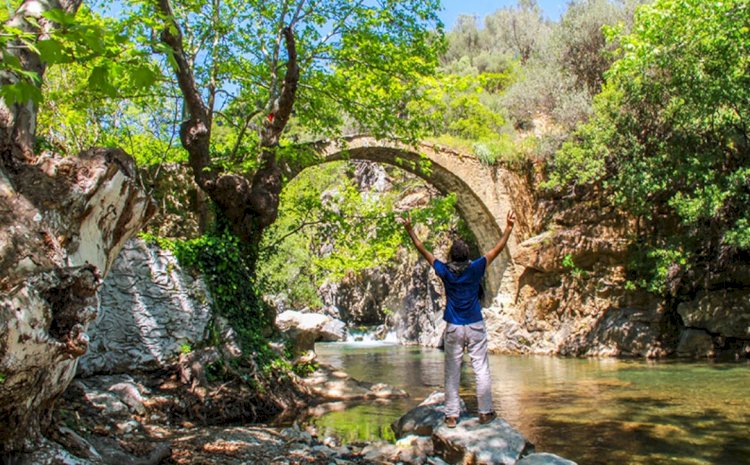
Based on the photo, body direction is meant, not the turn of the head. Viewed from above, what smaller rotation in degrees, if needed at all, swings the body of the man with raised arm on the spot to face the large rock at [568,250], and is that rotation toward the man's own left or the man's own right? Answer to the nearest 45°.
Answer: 0° — they already face it

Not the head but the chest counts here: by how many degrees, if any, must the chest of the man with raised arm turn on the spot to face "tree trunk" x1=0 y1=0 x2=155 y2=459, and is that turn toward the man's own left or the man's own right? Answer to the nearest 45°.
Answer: approximately 135° to the man's own left

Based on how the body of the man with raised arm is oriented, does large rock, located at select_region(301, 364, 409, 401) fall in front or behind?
in front

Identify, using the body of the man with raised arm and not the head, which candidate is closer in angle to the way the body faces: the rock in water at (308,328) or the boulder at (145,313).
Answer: the rock in water

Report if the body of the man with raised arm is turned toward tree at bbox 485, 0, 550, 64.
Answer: yes

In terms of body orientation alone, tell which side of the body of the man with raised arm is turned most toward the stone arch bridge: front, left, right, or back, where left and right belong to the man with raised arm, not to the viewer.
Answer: front

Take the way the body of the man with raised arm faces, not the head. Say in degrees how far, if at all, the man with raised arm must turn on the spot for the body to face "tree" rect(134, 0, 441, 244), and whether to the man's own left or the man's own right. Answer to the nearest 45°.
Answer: approximately 45° to the man's own left

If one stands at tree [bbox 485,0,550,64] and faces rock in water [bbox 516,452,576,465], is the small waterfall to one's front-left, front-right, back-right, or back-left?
front-right

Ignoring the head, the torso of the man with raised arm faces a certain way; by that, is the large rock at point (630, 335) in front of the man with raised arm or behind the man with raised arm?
in front

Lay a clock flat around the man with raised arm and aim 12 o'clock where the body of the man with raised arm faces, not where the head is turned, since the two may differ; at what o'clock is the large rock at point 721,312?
The large rock is roughly at 1 o'clock from the man with raised arm.

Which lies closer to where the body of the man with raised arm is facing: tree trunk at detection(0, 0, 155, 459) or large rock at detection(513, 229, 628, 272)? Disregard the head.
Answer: the large rock

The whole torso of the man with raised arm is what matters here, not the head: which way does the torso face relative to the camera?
away from the camera

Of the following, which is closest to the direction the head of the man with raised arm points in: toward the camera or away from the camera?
away from the camera

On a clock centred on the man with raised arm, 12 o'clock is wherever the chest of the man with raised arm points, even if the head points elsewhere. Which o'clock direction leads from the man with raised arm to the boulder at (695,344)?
The boulder is roughly at 1 o'clock from the man with raised arm.

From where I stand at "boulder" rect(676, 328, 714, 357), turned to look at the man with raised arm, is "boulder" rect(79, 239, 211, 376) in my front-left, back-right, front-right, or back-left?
front-right
